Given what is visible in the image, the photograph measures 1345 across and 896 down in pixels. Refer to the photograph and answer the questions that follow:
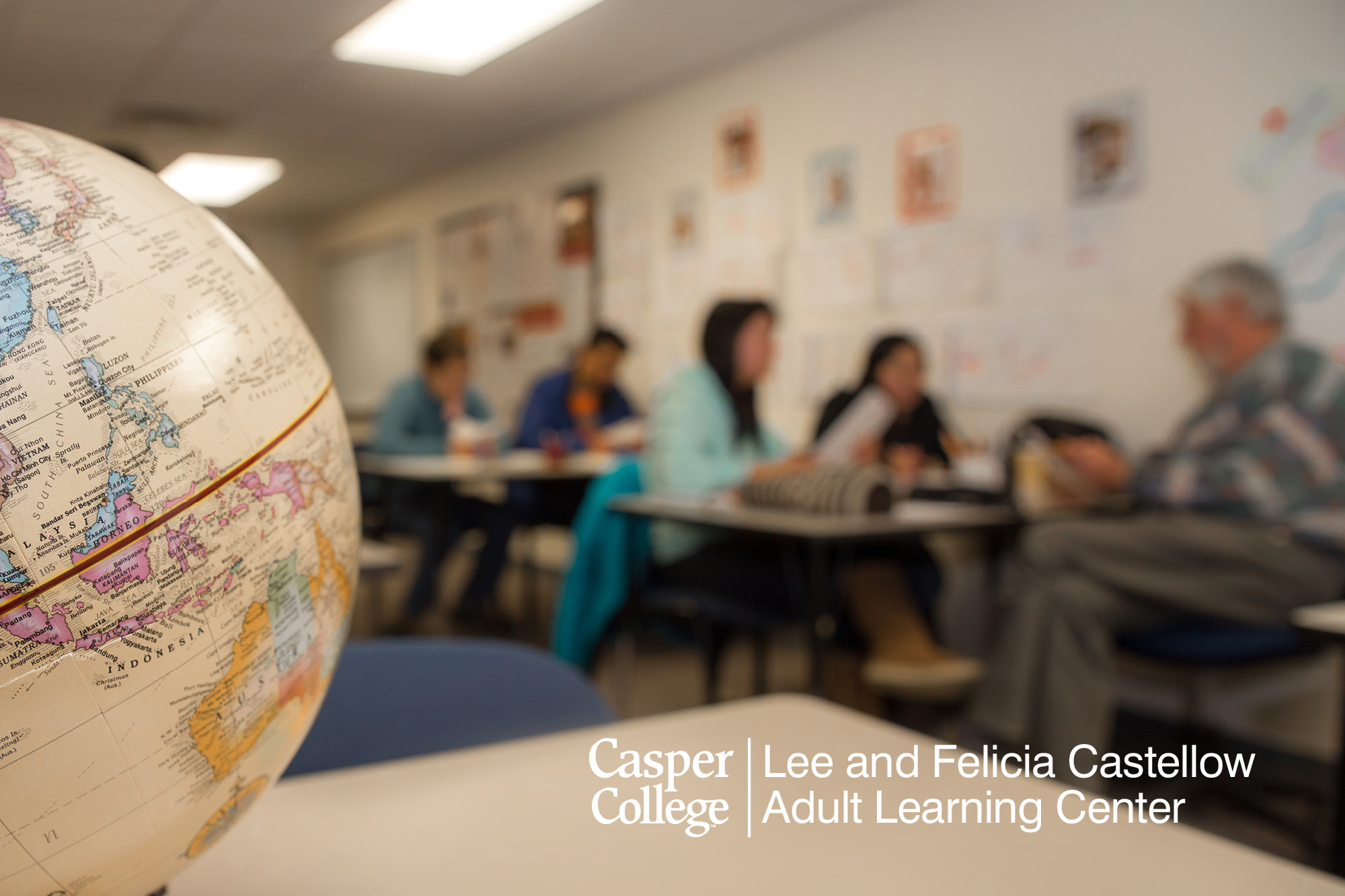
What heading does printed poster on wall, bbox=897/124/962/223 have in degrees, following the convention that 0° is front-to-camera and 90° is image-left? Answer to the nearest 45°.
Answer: approximately 45°

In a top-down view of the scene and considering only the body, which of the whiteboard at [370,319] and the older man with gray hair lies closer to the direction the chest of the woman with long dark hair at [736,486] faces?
the older man with gray hair

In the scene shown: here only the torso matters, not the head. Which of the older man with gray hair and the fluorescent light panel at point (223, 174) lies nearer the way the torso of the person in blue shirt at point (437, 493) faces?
the older man with gray hair

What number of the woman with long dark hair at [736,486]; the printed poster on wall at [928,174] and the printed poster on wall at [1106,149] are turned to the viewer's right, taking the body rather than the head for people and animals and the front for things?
1

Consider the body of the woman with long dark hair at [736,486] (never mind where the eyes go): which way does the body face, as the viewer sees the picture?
to the viewer's right

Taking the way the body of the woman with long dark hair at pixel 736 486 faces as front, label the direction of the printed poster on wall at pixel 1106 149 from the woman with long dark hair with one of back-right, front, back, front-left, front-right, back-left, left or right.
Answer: front-left

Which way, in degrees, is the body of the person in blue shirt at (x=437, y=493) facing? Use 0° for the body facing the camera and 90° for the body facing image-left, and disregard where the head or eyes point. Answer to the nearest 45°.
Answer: approximately 315°

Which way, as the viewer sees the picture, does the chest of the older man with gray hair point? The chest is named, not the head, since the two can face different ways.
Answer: to the viewer's left
